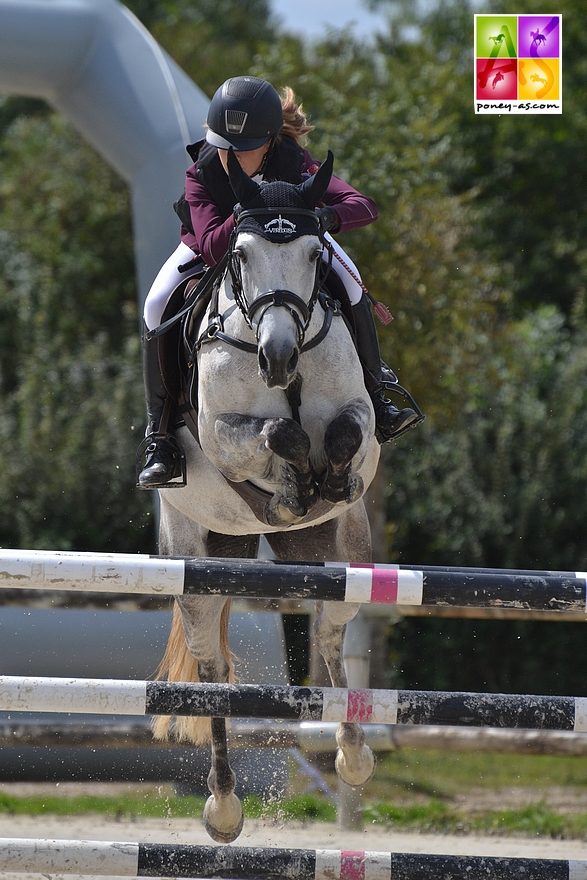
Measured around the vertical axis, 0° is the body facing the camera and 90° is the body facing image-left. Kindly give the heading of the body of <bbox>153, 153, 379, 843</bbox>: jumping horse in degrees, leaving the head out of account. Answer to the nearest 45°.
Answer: approximately 0°

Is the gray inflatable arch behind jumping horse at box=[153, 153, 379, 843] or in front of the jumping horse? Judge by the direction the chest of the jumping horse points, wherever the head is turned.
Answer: behind

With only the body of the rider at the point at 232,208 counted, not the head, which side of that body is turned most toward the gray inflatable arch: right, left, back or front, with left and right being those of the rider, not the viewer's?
back
